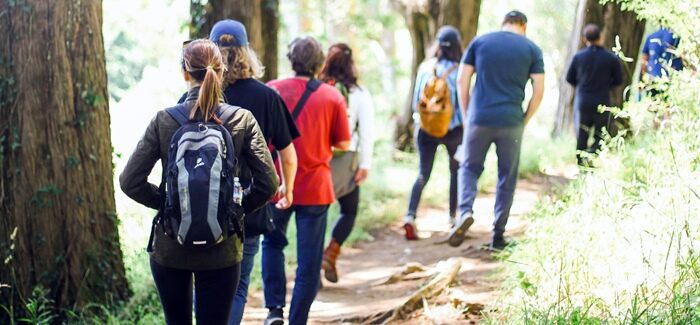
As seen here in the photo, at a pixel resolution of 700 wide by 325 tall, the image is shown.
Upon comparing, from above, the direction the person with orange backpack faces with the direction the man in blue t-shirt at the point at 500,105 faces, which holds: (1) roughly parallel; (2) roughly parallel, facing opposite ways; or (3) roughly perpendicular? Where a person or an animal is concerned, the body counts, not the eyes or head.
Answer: roughly parallel

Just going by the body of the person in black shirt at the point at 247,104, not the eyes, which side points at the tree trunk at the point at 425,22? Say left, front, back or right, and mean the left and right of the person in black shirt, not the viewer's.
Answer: front

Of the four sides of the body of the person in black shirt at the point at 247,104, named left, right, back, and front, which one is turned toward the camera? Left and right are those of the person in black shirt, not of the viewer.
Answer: back

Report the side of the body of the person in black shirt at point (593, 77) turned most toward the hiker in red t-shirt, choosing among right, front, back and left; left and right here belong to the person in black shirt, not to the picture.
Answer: back

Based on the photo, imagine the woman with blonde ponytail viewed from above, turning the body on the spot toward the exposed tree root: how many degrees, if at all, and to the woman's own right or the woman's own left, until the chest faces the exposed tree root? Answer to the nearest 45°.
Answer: approximately 45° to the woman's own right

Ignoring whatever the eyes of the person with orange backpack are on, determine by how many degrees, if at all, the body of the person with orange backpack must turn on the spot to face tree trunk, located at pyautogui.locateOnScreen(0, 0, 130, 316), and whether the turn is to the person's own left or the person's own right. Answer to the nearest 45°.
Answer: approximately 135° to the person's own left

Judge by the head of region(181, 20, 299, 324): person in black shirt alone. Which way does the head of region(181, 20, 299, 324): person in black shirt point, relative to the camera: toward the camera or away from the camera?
away from the camera

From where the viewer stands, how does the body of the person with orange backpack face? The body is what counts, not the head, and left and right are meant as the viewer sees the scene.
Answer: facing away from the viewer

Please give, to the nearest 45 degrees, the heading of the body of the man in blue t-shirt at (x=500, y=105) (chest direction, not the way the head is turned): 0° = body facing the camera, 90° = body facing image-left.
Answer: approximately 180°

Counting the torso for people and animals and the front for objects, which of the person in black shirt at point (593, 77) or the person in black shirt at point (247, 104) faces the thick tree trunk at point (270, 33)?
the person in black shirt at point (247, 104)

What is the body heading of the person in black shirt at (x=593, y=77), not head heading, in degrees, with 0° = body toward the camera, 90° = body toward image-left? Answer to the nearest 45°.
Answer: approximately 180°

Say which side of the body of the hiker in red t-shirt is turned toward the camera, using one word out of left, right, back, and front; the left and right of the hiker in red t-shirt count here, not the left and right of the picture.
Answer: back

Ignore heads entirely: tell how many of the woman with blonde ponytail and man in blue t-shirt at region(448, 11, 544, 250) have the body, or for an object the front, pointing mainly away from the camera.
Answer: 2

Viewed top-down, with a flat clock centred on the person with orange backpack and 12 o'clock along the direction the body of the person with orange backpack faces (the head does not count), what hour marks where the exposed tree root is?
The exposed tree root is roughly at 6 o'clock from the person with orange backpack.

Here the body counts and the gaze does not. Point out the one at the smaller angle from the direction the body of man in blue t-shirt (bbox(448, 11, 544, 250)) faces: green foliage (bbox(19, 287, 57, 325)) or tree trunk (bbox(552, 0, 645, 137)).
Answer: the tree trunk

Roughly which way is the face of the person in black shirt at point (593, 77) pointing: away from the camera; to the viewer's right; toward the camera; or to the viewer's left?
away from the camera
